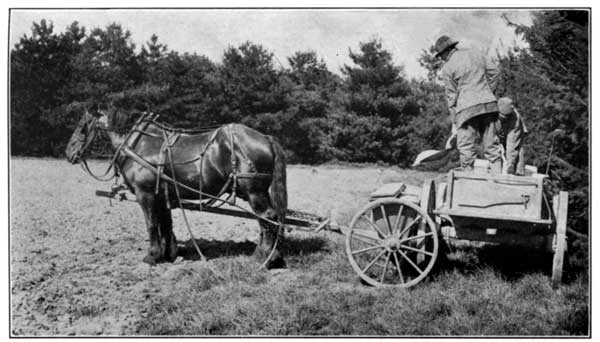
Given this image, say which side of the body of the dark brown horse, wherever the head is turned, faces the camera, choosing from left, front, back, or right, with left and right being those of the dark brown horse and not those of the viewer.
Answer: left

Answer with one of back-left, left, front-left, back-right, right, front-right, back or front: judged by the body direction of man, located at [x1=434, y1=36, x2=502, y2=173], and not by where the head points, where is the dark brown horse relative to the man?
front-left

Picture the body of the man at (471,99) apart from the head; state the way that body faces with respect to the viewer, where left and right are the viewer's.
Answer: facing away from the viewer and to the left of the viewer

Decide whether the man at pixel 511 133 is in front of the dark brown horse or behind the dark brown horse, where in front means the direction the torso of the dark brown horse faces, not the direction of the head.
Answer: behind

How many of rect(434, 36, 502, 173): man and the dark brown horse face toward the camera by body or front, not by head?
0

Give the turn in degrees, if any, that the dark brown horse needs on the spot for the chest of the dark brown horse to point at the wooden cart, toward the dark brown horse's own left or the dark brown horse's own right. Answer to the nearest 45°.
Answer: approximately 135° to the dark brown horse's own left
